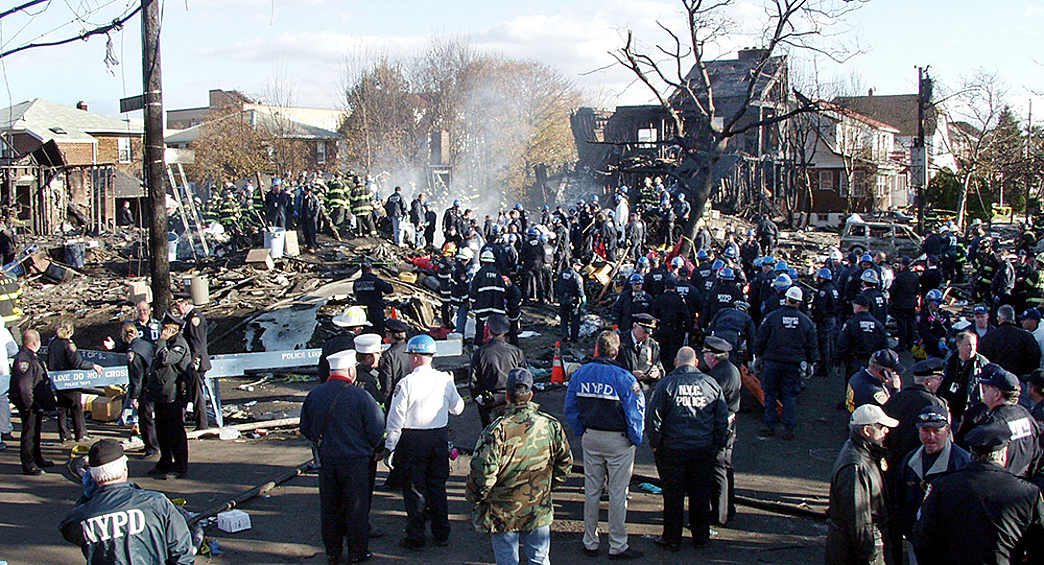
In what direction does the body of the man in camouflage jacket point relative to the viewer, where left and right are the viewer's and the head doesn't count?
facing away from the viewer

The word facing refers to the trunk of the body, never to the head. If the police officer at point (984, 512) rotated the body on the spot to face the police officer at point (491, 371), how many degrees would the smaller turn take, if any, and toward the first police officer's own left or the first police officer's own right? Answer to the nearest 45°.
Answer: approximately 45° to the first police officer's own left

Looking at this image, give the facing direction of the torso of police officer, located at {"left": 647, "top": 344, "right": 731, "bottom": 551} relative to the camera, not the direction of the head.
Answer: away from the camera

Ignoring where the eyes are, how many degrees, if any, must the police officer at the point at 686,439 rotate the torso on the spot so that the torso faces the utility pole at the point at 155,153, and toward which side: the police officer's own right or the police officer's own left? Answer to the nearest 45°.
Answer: approximately 45° to the police officer's own left

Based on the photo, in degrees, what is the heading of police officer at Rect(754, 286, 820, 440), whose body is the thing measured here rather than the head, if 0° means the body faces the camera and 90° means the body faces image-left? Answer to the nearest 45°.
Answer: approximately 180°

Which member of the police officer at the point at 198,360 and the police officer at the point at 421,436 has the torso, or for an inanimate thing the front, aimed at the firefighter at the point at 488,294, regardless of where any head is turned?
the police officer at the point at 421,436

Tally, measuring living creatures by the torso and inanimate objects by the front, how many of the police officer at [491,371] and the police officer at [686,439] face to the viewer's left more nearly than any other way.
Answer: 0

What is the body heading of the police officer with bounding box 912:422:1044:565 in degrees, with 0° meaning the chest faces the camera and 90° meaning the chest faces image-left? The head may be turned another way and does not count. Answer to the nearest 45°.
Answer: approximately 180°

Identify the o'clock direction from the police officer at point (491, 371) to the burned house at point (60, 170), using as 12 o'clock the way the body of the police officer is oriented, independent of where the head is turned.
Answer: The burned house is roughly at 11 o'clock from the police officer.

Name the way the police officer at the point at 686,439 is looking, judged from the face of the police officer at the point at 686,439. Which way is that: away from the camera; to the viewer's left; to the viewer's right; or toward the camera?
away from the camera

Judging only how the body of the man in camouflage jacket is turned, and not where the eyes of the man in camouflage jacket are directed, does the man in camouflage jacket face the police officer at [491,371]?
yes

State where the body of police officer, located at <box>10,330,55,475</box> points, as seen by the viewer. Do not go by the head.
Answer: to the viewer's right

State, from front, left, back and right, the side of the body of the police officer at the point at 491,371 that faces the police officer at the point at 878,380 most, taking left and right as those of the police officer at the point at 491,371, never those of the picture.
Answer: right

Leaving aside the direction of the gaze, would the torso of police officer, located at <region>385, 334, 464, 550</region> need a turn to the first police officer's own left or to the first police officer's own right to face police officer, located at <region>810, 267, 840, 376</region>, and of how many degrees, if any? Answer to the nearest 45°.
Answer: approximately 45° to the first police officer's own right

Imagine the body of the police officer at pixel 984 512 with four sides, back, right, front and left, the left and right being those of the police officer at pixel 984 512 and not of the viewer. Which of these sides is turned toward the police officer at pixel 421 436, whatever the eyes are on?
left

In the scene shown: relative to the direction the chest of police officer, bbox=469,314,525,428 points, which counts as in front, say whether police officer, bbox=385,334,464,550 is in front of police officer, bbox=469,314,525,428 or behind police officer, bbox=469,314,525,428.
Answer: behind
